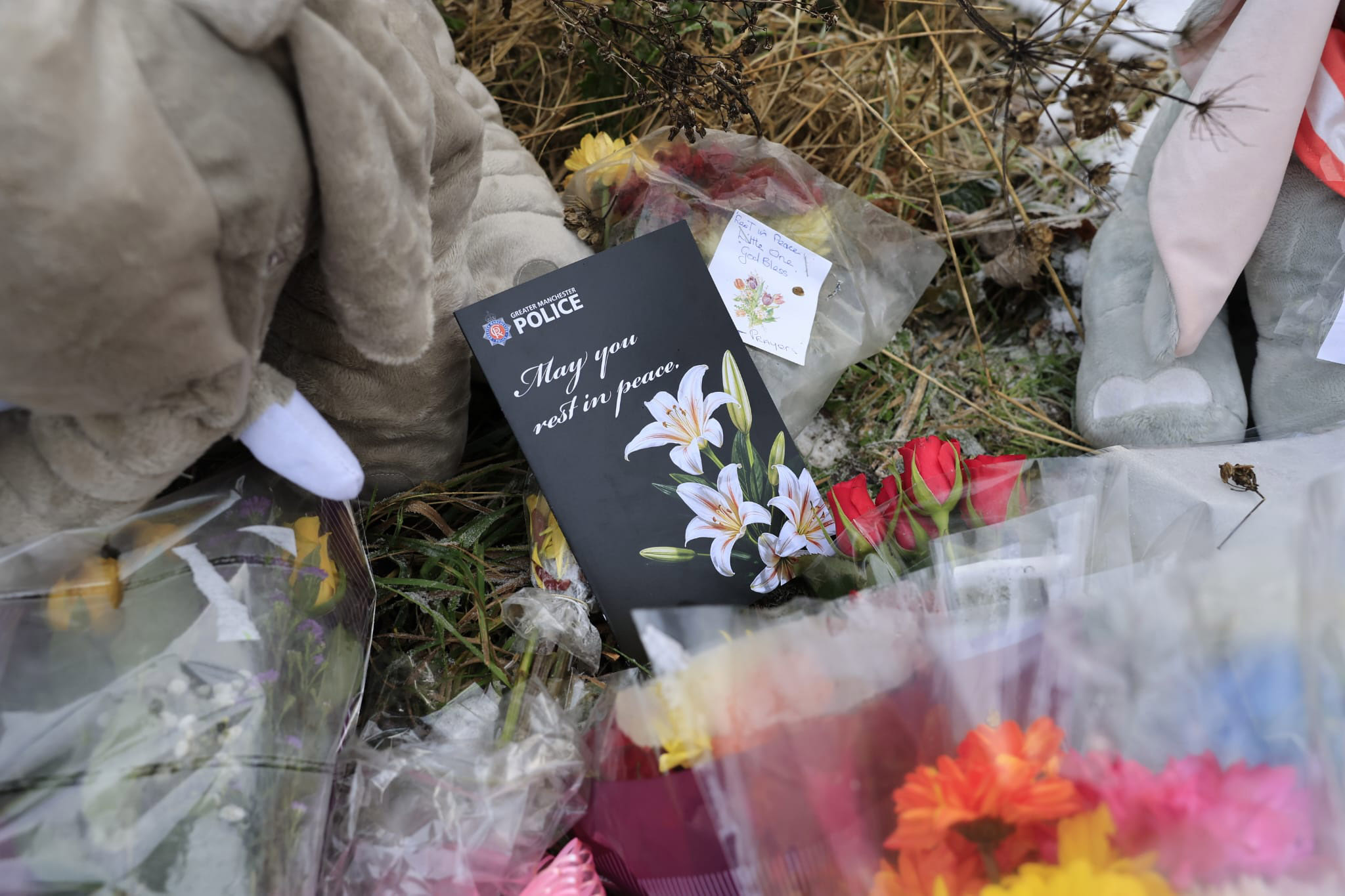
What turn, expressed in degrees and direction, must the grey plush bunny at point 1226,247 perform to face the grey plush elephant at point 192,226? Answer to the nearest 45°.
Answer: approximately 45° to its right

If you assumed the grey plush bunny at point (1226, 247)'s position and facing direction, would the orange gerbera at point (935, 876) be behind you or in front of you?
in front

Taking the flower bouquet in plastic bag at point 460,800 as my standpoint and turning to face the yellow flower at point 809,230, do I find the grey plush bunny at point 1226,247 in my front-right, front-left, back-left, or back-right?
front-right

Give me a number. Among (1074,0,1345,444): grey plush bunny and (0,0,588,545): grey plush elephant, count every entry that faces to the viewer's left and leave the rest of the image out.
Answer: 0

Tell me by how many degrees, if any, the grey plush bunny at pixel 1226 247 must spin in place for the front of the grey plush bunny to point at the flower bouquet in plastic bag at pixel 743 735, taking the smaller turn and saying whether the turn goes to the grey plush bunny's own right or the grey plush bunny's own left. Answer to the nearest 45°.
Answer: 0° — it already faces it

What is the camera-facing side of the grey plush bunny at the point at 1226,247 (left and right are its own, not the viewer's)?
front

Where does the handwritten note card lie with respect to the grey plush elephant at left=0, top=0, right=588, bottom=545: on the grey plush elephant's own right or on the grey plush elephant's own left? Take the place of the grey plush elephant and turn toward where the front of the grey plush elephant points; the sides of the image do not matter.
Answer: on the grey plush elephant's own left

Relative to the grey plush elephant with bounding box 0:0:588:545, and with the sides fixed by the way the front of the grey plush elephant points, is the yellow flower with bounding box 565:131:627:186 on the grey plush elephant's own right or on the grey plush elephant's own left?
on the grey plush elephant's own left
